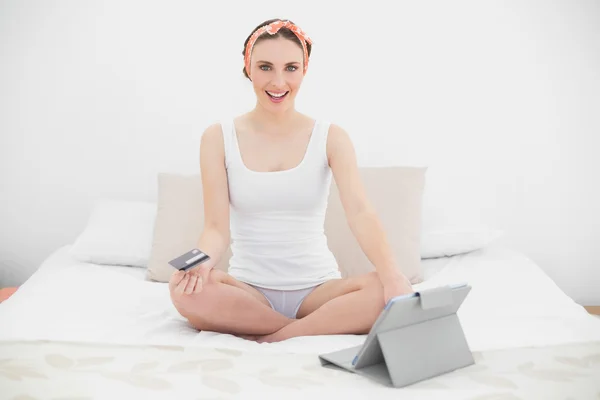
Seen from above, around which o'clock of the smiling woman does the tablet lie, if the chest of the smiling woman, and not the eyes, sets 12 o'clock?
The tablet is roughly at 11 o'clock from the smiling woman.

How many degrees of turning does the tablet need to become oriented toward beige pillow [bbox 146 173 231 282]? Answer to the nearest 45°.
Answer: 0° — it already faces it

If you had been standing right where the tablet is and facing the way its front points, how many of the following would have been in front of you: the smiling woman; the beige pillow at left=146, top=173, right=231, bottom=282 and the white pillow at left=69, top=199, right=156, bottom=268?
3

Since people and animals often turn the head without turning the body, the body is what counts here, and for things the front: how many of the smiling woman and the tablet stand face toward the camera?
1

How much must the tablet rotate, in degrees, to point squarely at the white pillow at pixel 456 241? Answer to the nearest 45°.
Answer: approximately 45° to its right

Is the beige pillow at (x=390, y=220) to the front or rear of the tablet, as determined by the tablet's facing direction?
to the front

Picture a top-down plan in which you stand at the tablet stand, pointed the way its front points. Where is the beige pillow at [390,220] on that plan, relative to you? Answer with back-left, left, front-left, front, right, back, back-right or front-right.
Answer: front-right

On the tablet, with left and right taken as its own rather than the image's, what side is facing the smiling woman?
front

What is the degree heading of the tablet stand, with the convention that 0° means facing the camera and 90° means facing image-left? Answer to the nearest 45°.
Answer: approximately 135°

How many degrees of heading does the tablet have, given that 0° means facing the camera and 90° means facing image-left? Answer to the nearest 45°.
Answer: approximately 135°

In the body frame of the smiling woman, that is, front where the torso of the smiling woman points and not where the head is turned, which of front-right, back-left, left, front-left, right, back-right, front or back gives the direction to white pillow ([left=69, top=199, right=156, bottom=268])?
back-right

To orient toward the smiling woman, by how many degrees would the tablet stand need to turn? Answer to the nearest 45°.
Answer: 0° — it already faces them
